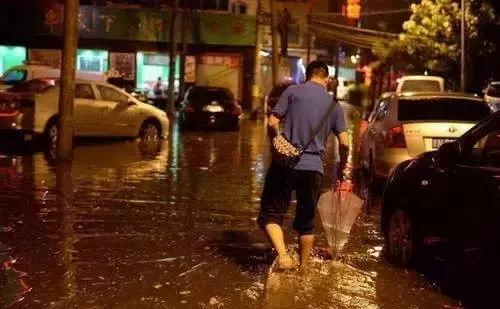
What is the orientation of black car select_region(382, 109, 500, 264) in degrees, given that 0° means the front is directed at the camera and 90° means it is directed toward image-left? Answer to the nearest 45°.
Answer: approximately 135°

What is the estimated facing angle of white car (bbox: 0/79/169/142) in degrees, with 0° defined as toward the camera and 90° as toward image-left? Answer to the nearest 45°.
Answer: approximately 225°

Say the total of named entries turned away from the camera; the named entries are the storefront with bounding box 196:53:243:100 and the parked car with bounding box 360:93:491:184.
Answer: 1

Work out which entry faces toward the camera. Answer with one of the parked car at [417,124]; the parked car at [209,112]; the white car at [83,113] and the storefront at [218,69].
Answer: the storefront

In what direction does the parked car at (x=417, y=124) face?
away from the camera

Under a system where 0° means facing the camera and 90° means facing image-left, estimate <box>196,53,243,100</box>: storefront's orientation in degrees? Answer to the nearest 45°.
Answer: approximately 0°

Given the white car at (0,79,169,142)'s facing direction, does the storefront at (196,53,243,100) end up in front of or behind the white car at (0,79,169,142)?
in front

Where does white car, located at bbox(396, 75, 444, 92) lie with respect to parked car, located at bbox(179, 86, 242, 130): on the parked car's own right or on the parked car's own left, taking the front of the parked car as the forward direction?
on the parked car's own right

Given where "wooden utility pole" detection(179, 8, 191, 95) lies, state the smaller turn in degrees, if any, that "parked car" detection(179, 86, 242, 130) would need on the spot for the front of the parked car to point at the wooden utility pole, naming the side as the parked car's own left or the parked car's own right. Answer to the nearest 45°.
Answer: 0° — it already faces it

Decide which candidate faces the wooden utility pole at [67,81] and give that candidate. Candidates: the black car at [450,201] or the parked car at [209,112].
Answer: the black car
